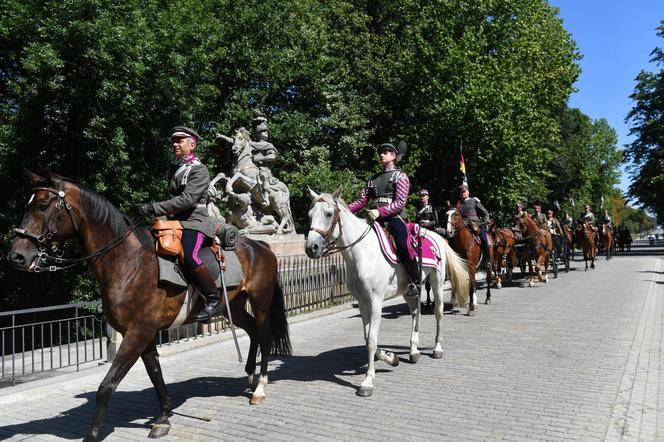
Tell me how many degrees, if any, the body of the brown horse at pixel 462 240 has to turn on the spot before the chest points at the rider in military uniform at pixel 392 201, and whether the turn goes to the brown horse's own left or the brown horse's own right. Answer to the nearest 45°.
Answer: approximately 45° to the brown horse's own left

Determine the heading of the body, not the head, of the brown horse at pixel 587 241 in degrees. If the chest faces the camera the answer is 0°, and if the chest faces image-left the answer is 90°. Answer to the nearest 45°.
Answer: approximately 0°

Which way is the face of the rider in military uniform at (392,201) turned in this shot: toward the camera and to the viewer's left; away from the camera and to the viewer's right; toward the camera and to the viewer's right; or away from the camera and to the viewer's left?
toward the camera and to the viewer's left

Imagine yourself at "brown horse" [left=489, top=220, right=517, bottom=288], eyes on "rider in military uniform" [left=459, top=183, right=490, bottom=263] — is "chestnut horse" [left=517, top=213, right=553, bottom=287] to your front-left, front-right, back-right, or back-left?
back-left

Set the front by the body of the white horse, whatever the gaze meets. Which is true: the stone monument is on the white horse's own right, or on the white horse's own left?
on the white horse's own right

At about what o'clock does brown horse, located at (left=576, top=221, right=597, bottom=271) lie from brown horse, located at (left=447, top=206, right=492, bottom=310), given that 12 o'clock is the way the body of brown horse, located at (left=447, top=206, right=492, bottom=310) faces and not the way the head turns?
brown horse, located at (left=576, top=221, right=597, bottom=271) is roughly at 5 o'clock from brown horse, located at (left=447, top=206, right=492, bottom=310).

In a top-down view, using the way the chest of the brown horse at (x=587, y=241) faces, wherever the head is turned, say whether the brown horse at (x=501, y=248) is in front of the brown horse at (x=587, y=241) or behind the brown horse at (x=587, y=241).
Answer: in front

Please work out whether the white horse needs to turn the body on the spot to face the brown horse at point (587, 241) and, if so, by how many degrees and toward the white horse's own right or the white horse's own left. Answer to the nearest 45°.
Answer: approximately 180°

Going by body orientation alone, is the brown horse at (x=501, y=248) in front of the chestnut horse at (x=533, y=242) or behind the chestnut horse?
in front

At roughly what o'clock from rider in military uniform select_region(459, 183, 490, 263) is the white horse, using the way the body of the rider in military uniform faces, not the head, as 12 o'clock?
The white horse is roughly at 11 o'clock from the rider in military uniform.
